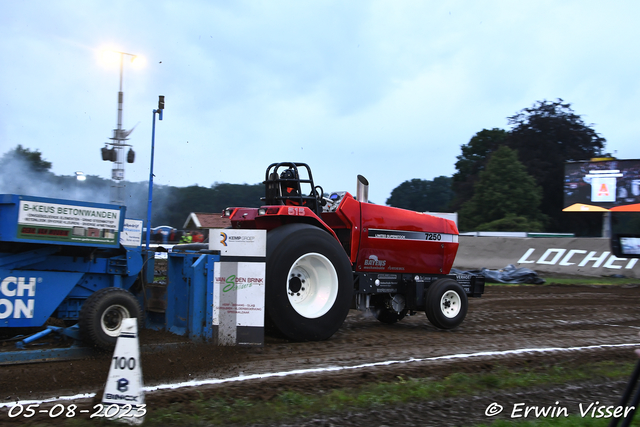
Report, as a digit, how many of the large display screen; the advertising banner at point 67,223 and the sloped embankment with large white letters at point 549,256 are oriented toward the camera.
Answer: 3

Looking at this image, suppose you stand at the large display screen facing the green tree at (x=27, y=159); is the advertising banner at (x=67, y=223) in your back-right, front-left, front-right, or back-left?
front-left

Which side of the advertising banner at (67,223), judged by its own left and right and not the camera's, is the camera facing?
front

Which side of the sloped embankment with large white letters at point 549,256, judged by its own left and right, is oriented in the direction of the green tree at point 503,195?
back

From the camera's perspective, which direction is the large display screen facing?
toward the camera

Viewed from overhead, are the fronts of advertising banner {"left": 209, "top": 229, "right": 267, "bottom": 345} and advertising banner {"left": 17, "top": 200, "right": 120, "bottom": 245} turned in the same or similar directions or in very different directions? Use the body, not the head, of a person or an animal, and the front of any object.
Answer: same or similar directions

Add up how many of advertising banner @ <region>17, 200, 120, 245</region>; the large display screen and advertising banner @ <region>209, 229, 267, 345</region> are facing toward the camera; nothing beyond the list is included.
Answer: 3

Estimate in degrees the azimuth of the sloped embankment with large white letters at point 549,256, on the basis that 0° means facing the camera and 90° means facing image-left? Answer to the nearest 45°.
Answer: approximately 0°

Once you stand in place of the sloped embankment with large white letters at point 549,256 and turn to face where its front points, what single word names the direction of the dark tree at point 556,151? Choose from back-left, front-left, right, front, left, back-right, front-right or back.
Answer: back

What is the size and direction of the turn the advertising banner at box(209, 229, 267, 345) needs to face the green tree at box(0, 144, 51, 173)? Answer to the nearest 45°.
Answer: approximately 135° to its right
